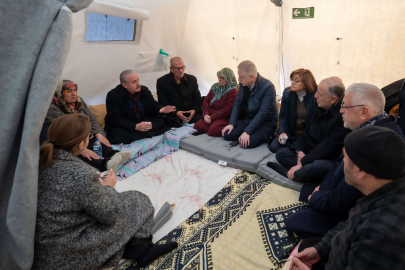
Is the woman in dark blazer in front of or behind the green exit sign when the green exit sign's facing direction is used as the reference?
in front

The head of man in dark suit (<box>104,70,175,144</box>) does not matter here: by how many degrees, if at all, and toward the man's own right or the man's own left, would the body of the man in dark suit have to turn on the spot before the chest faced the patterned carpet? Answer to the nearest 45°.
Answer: approximately 45° to the man's own right

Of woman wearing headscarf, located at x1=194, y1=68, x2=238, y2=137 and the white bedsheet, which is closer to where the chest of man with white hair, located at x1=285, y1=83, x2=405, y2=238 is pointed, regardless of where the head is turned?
the white bedsheet

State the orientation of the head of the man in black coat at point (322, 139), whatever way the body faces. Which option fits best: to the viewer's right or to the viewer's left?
to the viewer's left

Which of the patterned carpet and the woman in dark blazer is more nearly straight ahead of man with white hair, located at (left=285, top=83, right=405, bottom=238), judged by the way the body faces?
the patterned carpet

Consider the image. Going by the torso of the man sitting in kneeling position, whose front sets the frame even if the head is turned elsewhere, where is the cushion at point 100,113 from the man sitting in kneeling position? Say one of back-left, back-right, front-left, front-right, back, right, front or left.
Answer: front-right

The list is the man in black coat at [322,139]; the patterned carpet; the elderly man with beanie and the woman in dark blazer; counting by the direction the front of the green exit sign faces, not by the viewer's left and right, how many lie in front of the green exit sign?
4

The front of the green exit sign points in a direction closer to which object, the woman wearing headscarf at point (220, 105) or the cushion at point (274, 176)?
the cushion

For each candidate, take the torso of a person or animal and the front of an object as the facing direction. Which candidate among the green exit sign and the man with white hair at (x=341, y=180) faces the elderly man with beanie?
the green exit sign

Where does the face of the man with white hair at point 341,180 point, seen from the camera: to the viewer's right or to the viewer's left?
to the viewer's left

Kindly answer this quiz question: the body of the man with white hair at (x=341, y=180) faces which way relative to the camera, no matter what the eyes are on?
to the viewer's left

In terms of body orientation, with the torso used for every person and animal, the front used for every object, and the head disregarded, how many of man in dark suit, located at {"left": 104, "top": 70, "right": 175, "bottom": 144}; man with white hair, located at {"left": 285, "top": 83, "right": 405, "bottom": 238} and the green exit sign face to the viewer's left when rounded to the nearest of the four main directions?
1

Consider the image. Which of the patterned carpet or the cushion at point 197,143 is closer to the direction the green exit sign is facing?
the patterned carpet

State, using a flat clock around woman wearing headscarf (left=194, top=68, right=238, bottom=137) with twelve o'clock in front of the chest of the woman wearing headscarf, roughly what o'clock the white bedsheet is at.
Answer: The white bedsheet is roughly at 11 o'clock from the woman wearing headscarf.

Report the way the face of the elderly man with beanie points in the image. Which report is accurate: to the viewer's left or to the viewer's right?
to the viewer's left

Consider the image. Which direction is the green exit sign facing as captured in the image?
toward the camera
